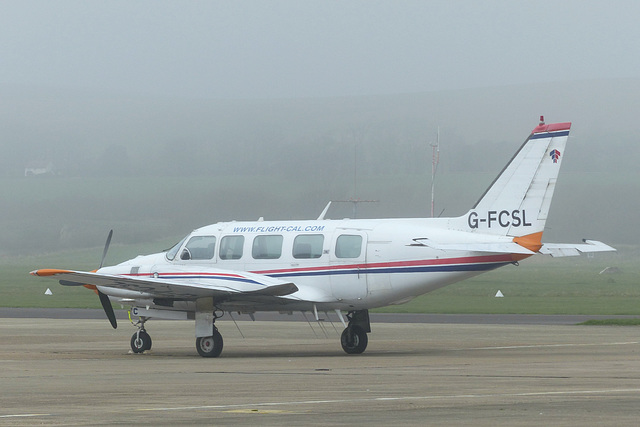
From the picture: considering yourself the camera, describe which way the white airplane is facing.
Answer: facing away from the viewer and to the left of the viewer
